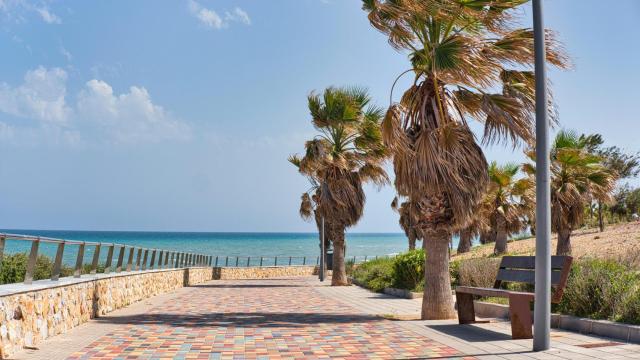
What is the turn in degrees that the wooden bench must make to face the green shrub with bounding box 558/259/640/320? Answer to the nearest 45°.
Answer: approximately 180°

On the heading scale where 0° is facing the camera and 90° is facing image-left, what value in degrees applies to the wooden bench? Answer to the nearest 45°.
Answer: approximately 45°

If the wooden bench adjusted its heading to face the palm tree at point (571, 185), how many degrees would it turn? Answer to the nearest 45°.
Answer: approximately 135° to its right

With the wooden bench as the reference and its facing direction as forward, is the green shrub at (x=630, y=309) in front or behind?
behind

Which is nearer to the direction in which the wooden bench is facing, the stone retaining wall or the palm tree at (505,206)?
the stone retaining wall

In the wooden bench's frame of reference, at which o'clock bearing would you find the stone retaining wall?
The stone retaining wall is roughly at 1 o'clock from the wooden bench.

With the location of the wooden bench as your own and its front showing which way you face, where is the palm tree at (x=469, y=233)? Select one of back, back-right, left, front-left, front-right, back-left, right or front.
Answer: back-right

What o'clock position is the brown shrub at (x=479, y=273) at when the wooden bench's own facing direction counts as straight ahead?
The brown shrub is roughly at 4 o'clock from the wooden bench.

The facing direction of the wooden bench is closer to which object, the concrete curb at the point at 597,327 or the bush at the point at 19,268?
the bush

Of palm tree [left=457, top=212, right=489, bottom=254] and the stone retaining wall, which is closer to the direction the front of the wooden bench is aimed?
the stone retaining wall
